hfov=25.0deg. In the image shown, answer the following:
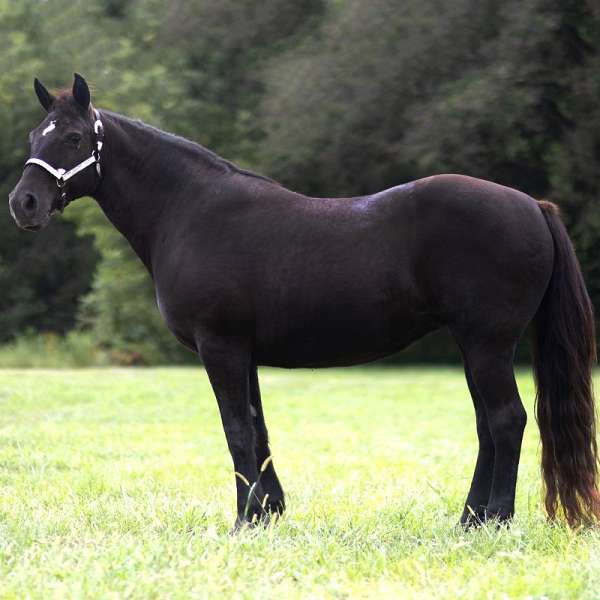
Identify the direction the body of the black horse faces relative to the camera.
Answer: to the viewer's left
